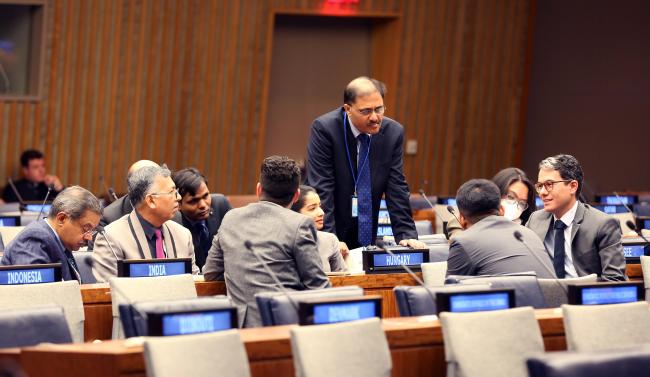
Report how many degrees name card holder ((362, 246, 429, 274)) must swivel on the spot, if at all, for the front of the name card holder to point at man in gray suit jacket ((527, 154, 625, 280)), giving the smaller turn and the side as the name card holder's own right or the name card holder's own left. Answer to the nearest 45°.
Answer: approximately 90° to the name card holder's own left

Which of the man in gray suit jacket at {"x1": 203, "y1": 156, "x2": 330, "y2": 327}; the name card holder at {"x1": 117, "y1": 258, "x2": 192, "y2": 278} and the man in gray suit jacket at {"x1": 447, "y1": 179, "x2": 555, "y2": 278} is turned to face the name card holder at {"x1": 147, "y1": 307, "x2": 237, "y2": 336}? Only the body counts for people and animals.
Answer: the name card holder at {"x1": 117, "y1": 258, "x2": 192, "y2": 278}

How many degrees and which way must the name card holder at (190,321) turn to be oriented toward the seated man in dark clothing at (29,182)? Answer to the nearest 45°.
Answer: approximately 180°

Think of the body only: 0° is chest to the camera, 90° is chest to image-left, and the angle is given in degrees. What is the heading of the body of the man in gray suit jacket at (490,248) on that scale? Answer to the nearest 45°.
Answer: approximately 180°

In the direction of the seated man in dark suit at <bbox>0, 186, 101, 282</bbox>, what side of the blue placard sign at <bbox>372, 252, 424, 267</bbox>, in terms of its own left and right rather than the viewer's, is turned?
right

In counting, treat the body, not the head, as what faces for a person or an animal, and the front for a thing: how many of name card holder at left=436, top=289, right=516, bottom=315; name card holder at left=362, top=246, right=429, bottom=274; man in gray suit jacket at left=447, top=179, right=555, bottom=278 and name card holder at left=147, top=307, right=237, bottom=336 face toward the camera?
3

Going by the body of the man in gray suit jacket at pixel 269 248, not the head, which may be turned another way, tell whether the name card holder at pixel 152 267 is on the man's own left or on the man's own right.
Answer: on the man's own left

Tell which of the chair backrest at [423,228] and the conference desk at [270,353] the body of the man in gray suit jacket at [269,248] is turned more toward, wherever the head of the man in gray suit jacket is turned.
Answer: the chair backrest

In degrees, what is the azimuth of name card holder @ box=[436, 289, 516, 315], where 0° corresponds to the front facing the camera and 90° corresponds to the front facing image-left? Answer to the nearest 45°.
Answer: approximately 0°
